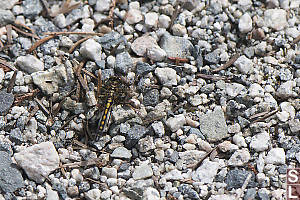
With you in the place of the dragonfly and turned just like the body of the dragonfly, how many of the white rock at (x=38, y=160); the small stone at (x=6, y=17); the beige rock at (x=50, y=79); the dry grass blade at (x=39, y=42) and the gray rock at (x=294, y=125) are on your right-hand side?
1

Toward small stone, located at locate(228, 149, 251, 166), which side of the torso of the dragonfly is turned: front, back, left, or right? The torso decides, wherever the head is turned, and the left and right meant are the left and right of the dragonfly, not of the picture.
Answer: right

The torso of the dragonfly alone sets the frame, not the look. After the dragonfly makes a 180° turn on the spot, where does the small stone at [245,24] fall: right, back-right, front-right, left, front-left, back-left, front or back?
left

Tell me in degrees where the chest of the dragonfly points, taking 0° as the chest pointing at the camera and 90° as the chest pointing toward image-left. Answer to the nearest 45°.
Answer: approximately 180°

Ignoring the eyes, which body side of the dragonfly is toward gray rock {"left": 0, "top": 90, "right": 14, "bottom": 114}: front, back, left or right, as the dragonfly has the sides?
left

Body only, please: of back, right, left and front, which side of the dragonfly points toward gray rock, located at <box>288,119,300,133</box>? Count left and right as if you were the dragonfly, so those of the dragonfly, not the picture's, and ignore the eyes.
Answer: right

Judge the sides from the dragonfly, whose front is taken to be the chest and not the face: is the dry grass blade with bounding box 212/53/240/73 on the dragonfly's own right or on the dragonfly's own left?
on the dragonfly's own right

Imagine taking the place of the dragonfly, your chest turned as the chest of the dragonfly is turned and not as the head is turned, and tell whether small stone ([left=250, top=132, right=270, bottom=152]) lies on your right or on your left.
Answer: on your right

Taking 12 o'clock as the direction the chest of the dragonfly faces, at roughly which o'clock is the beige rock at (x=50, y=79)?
The beige rock is roughly at 9 o'clock from the dragonfly.

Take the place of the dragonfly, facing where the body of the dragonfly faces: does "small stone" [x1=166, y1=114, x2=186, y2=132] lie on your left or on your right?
on your right

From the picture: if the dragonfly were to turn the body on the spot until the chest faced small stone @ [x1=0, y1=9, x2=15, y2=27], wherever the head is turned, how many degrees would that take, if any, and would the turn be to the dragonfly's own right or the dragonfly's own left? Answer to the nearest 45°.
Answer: approximately 90° to the dragonfly's own left
